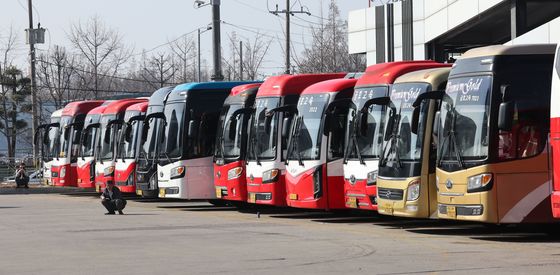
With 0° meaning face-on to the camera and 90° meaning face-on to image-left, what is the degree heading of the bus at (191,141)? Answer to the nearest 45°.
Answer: approximately 45°

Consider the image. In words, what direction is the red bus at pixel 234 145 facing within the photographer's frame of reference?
facing the viewer and to the left of the viewer

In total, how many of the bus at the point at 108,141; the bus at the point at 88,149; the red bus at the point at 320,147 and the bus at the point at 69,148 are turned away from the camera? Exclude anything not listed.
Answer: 0

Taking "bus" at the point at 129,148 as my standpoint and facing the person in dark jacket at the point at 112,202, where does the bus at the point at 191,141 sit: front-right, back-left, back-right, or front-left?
front-left

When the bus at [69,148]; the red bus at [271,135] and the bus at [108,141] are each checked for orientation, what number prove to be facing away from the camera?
0

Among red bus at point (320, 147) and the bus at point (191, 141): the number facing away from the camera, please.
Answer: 0
